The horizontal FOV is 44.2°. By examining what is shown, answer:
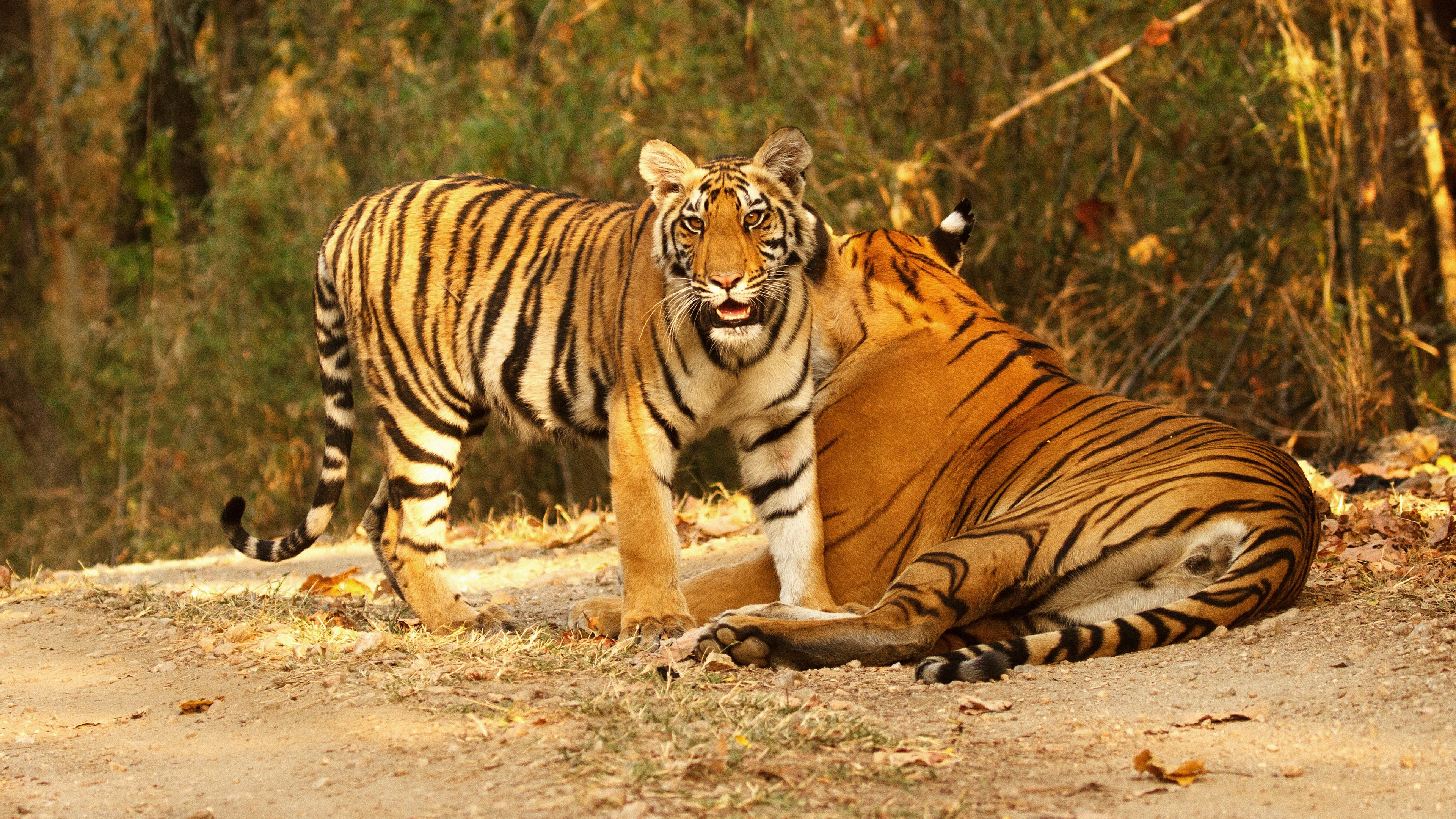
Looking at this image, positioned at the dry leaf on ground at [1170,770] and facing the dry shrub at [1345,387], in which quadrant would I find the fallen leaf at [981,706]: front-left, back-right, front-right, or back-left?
front-left

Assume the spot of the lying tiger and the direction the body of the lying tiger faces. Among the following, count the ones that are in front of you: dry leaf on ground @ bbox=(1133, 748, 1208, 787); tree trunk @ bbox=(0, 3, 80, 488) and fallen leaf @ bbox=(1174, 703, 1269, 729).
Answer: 1

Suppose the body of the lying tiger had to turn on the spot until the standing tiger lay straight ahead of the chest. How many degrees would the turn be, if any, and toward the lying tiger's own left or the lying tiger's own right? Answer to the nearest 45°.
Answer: approximately 45° to the lying tiger's own left

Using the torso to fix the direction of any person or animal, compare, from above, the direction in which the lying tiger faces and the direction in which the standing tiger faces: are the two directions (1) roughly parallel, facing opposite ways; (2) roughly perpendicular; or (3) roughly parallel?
roughly parallel, facing opposite ways

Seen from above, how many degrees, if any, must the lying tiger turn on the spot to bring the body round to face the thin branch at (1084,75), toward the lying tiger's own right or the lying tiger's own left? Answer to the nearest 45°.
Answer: approximately 45° to the lying tiger's own right

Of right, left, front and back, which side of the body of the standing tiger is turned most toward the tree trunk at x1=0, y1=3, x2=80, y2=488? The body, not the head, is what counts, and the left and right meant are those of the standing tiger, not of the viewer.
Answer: back

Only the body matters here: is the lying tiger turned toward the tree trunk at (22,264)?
yes

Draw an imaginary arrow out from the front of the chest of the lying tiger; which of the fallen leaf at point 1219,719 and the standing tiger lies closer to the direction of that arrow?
the standing tiger

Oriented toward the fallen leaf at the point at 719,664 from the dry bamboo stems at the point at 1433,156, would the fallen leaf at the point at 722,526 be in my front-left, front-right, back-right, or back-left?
front-right

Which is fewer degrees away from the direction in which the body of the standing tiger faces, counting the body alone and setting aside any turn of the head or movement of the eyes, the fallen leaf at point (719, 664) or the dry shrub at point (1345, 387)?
the fallen leaf

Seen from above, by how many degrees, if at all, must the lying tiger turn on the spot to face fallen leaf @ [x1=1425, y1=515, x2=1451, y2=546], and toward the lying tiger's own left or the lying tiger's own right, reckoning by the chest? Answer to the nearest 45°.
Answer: approximately 90° to the lying tiger's own right

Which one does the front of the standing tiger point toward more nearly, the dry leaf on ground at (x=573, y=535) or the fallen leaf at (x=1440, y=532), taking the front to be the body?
the fallen leaf

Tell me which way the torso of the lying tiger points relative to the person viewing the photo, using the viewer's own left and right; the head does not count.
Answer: facing away from the viewer and to the left of the viewer

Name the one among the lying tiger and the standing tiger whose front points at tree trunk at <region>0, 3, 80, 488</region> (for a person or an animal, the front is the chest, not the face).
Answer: the lying tiger
